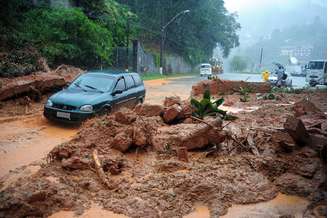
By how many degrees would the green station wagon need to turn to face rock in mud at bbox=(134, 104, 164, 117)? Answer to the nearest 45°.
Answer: approximately 90° to its left

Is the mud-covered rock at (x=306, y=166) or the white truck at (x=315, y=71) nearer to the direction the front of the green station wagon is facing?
the mud-covered rock

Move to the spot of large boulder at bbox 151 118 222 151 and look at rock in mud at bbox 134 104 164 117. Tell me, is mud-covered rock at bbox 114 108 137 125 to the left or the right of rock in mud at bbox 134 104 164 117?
left

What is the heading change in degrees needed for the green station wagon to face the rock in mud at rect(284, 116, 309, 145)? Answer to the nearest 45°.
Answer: approximately 90° to its left

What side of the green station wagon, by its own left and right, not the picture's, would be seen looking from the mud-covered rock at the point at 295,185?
left

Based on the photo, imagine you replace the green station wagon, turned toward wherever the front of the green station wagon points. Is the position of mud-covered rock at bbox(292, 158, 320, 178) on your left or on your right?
on your left

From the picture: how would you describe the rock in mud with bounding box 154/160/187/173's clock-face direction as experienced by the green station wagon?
The rock in mud is roughly at 10 o'clock from the green station wagon.

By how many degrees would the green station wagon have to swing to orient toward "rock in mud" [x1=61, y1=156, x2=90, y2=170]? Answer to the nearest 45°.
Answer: approximately 45° to its left

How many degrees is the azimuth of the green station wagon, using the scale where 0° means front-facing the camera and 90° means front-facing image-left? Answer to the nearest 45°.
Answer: approximately 45°

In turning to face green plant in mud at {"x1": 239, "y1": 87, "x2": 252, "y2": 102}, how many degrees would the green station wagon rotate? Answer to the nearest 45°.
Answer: approximately 180°

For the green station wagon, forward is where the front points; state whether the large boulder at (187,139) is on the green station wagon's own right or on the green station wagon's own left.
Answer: on the green station wagon's own left

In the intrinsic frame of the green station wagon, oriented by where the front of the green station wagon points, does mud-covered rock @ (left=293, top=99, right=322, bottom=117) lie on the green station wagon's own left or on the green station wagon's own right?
on the green station wagon's own left

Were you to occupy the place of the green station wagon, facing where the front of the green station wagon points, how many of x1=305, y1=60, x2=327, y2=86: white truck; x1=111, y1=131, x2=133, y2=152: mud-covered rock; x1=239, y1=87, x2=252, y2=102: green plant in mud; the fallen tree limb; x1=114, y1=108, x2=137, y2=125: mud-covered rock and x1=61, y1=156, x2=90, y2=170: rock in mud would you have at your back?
2

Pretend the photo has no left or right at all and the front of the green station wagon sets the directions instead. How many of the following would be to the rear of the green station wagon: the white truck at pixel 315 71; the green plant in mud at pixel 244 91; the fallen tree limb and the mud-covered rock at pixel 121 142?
2

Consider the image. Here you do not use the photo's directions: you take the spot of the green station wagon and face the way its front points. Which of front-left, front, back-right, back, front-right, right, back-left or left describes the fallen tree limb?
front-left
